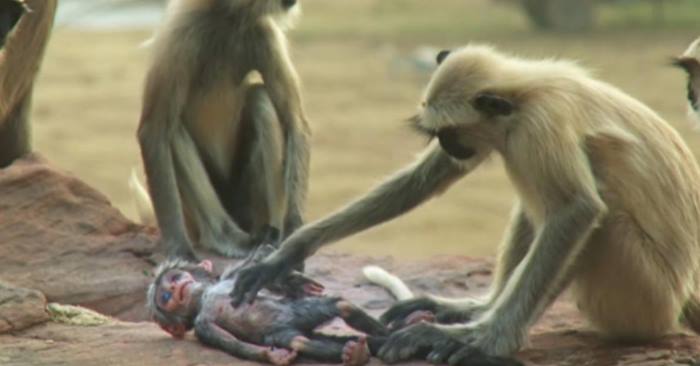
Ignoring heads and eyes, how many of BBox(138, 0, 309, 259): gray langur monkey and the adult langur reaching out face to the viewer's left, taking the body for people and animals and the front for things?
1

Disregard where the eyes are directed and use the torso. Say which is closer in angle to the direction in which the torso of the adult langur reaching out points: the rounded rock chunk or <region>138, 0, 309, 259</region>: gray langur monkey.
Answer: the rounded rock chunk

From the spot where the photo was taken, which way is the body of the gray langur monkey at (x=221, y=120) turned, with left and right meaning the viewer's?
facing the viewer and to the right of the viewer

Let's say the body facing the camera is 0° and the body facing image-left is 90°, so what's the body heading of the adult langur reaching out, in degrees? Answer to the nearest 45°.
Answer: approximately 90°

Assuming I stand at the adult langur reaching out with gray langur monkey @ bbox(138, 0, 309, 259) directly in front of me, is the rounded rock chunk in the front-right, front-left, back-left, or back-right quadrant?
front-left

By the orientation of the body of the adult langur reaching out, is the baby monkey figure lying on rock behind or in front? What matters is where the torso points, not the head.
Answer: in front

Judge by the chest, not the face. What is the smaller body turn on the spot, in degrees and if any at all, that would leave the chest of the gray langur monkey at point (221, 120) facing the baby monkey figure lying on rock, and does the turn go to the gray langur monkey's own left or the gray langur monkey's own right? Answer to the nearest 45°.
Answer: approximately 45° to the gray langur monkey's own right

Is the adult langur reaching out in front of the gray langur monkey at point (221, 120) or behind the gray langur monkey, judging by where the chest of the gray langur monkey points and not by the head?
in front

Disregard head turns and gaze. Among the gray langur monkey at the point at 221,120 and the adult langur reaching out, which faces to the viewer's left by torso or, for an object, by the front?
the adult langur reaching out
